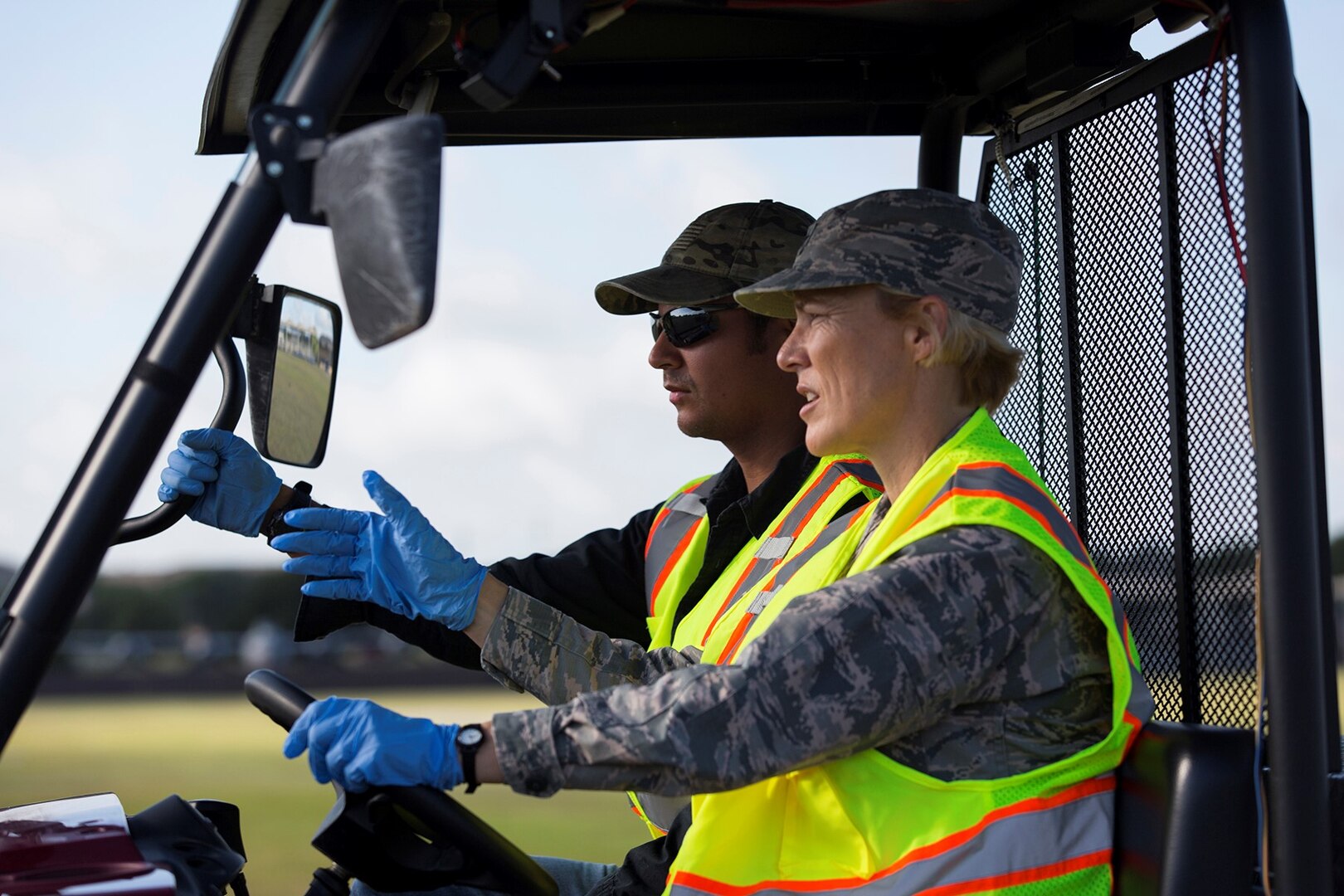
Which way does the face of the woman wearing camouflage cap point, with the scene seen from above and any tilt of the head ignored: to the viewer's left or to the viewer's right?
to the viewer's left

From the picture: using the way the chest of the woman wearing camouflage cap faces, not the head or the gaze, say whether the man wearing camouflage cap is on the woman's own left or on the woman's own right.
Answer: on the woman's own right

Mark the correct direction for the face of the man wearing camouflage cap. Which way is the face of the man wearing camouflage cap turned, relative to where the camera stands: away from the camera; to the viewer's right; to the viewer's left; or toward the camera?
to the viewer's left

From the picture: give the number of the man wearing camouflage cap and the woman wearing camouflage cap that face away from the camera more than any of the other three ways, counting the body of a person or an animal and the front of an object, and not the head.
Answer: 0

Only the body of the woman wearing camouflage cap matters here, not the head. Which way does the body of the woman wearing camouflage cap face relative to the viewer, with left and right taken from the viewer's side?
facing to the left of the viewer
